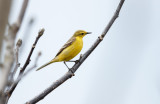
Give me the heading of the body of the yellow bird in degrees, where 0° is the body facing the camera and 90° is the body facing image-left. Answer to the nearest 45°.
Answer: approximately 270°
